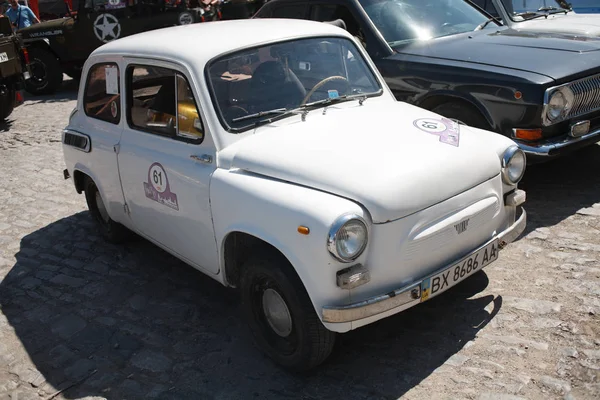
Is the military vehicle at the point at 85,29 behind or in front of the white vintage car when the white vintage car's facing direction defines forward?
behind

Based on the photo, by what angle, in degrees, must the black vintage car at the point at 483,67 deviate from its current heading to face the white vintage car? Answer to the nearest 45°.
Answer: approximately 90° to its right

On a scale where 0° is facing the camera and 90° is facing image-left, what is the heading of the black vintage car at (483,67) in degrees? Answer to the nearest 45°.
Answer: approximately 315°

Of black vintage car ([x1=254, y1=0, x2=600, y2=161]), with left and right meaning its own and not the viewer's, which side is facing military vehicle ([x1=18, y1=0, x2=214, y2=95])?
back

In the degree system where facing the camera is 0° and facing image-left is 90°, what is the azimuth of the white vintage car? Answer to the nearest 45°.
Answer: approximately 315°

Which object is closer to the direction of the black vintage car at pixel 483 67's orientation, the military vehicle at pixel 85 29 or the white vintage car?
the white vintage car

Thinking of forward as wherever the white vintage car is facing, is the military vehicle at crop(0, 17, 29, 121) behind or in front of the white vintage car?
behind
